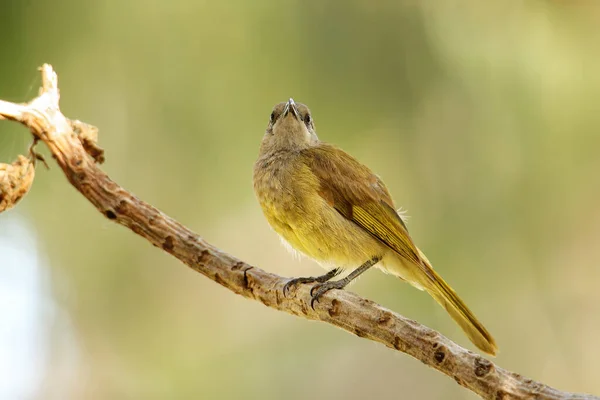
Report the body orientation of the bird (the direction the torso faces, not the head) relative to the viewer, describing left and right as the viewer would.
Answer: facing the viewer and to the left of the viewer
